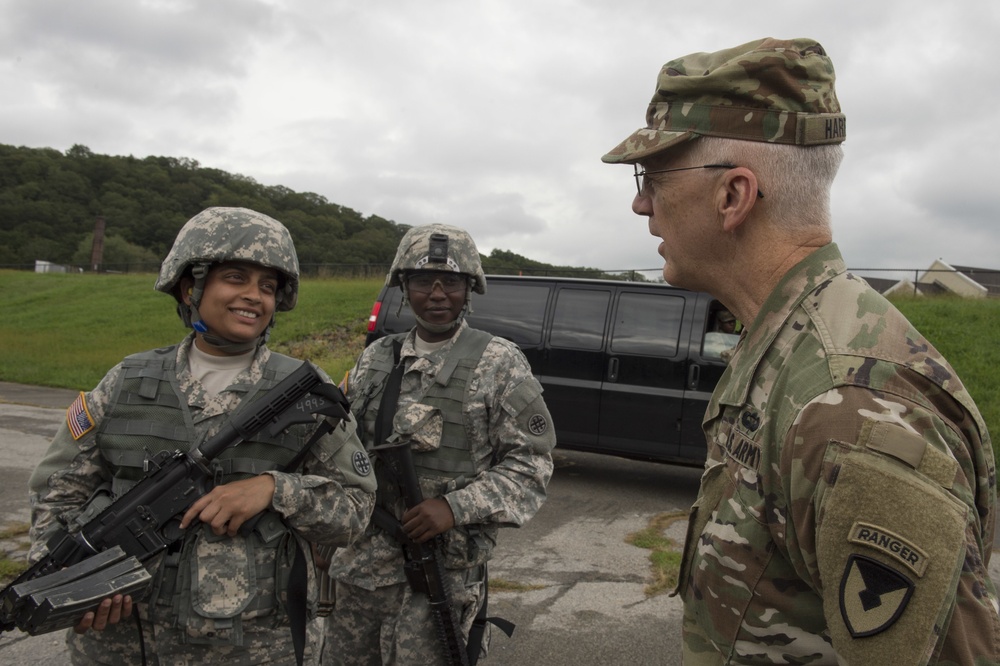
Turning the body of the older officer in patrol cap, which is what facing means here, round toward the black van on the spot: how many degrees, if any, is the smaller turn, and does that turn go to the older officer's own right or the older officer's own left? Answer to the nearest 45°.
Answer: approximately 90° to the older officer's own right

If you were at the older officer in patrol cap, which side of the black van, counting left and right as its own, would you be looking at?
right

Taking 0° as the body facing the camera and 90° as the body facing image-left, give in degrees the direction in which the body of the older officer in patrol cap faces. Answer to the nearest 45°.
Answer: approximately 90°

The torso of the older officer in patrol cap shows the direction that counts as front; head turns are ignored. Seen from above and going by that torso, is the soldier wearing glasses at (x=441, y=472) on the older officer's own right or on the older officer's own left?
on the older officer's own right

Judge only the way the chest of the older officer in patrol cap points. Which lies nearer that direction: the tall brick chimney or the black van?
the tall brick chimney

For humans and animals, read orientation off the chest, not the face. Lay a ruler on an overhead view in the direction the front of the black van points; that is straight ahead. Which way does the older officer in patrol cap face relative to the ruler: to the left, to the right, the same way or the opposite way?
the opposite way

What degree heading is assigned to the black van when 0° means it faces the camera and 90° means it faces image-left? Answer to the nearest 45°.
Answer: approximately 270°

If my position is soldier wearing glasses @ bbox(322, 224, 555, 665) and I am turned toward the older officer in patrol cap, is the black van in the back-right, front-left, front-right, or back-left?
back-left

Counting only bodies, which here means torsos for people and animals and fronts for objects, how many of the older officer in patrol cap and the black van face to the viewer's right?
1

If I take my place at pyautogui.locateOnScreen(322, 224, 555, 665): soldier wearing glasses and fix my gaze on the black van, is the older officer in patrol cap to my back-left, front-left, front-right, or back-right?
back-right
